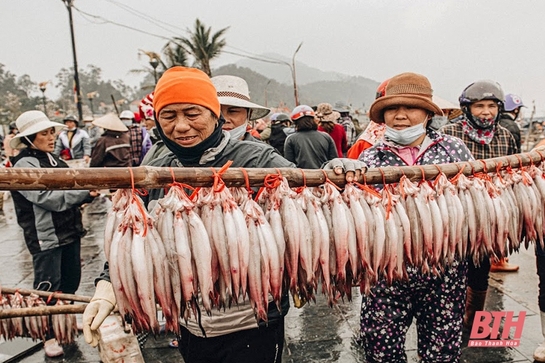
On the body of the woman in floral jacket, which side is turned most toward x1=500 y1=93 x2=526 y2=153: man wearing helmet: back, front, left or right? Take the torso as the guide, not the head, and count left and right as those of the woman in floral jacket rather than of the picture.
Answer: back

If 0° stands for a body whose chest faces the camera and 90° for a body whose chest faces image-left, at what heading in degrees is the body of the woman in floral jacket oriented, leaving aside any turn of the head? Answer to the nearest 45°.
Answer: approximately 0°

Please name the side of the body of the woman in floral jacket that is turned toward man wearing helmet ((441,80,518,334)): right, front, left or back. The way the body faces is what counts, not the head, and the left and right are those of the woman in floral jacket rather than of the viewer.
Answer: back

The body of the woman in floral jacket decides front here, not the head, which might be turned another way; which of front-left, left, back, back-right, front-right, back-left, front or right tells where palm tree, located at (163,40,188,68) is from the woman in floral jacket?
back-right

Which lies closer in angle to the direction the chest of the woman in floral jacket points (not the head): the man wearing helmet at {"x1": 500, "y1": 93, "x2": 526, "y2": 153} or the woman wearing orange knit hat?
the woman wearing orange knit hat

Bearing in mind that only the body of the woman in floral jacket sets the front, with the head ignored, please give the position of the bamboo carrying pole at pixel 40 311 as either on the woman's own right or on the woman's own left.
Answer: on the woman's own right

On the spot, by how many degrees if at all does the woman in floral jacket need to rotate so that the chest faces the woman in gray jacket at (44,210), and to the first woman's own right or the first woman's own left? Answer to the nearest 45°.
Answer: approximately 90° to the first woman's own right

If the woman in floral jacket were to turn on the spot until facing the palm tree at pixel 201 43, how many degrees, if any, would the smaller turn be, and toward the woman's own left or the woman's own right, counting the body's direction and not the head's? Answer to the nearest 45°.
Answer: approximately 135° to the woman's own right

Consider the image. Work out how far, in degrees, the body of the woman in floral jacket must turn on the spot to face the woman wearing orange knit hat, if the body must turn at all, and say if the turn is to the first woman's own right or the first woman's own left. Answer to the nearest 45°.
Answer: approximately 45° to the first woman's own right

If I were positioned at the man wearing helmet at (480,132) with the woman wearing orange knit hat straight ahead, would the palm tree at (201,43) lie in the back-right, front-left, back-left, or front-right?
back-right
